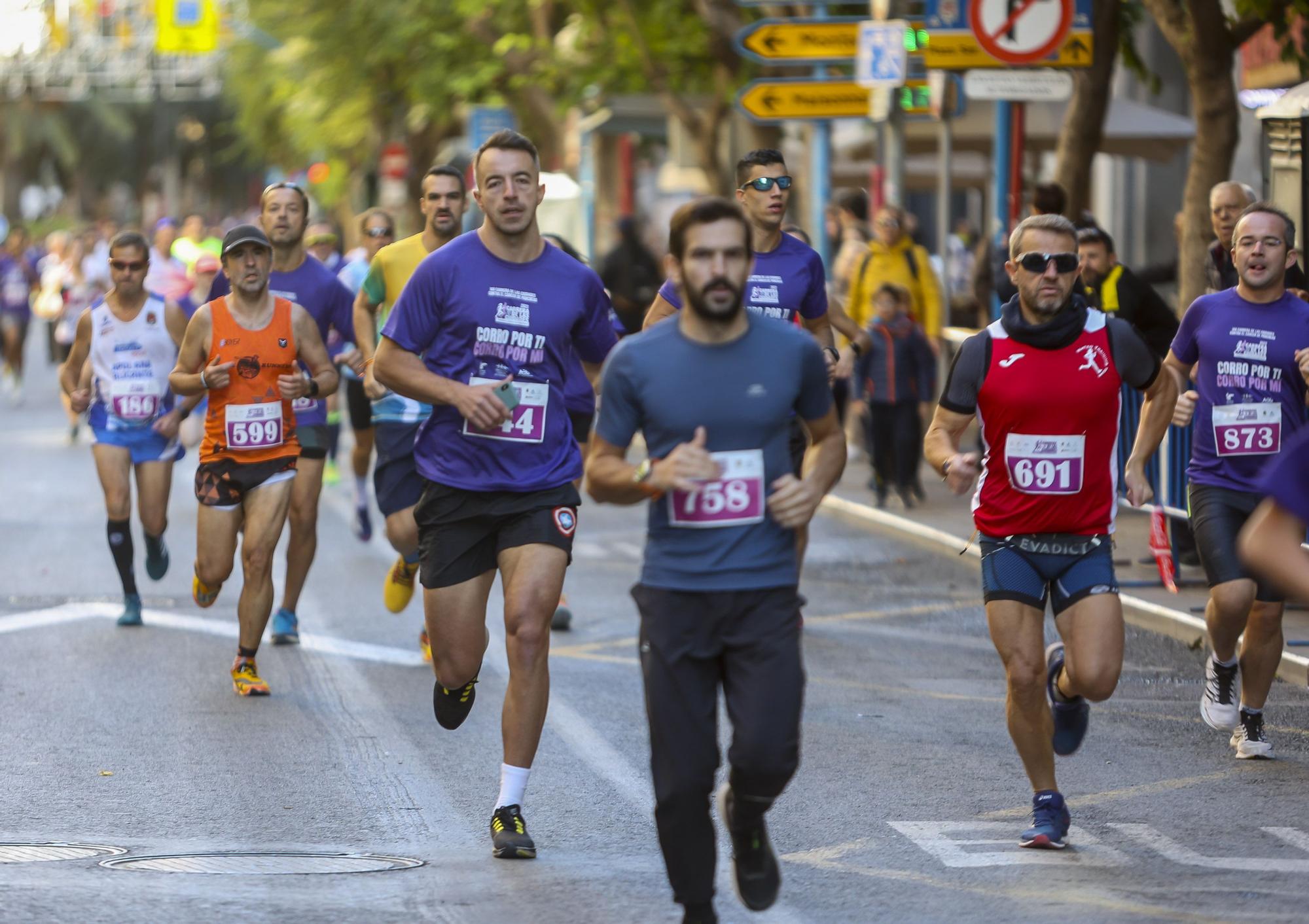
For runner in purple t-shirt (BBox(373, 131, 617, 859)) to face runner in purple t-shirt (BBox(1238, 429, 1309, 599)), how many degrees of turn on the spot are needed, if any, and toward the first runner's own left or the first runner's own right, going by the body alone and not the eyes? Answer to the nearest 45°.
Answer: approximately 45° to the first runner's own left

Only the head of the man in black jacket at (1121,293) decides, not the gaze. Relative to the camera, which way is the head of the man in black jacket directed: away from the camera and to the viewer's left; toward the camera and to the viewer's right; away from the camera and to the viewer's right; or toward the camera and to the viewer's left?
toward the camera and to the viewer's left

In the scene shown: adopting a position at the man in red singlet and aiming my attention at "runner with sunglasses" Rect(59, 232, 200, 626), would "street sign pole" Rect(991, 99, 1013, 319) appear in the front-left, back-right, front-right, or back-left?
front-right

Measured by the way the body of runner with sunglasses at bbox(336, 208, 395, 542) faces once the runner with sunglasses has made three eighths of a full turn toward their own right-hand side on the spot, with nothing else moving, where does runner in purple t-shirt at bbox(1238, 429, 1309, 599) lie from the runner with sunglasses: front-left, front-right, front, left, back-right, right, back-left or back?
back-left

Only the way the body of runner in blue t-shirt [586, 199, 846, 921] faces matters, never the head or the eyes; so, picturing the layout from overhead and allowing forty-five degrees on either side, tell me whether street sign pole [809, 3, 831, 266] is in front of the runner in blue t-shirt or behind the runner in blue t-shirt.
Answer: behind

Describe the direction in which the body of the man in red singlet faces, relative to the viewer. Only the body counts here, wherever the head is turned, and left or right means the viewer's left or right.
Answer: facing the viewer

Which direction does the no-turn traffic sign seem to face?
toward the camera

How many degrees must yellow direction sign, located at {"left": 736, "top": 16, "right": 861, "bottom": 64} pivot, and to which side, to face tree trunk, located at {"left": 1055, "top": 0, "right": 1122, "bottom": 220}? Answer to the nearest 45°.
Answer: approximately 45° to its left

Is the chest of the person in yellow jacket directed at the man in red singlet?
yes

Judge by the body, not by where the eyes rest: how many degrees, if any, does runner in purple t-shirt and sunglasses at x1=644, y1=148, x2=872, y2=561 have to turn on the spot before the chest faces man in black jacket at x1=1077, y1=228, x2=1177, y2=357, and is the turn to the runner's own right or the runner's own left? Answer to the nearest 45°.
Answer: approximately 135° to the runner's own left

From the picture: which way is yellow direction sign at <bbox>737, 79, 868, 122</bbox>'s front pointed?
toward the camera

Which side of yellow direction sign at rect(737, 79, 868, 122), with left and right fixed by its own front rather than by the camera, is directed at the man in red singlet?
front

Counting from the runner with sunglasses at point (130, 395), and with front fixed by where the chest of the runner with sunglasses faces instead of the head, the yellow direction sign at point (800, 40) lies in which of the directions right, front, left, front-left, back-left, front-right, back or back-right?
back-left

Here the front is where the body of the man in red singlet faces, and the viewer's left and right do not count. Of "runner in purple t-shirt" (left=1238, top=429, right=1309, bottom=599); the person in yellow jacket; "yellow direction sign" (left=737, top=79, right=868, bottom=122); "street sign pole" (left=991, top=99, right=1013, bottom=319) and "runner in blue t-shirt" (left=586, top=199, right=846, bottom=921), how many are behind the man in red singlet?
3

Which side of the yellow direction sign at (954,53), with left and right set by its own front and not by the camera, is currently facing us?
front
